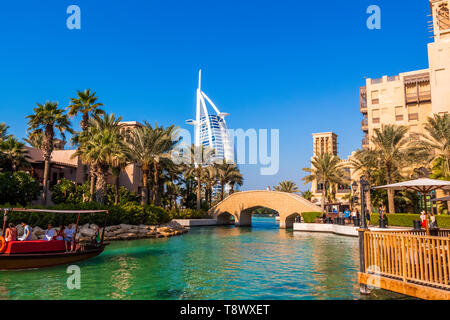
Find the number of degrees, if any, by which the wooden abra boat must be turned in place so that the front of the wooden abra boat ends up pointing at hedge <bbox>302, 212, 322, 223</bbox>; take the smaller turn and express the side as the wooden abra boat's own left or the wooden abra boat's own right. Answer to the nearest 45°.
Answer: approximately 45° to the wooden abra boat's own left

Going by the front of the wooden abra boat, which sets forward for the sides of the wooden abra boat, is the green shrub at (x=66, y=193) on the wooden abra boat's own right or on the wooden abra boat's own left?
on the wooden abra boat's own left

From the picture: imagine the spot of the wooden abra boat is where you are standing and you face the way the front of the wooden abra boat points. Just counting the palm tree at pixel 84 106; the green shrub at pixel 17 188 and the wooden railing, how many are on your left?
2

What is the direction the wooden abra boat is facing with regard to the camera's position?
facing to the right of the viewer

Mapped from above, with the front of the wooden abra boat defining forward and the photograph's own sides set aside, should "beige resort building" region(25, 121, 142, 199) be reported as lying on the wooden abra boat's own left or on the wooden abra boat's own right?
on the wooden abra boat's own left

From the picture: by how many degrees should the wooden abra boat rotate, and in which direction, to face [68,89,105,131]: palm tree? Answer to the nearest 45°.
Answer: approximately 90° to its left

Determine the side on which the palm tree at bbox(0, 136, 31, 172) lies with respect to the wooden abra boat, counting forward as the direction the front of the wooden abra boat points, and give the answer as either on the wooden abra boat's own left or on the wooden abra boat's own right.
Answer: on the wooden abra boat's own left

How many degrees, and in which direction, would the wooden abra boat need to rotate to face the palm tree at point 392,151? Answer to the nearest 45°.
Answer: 0° — it already faces it

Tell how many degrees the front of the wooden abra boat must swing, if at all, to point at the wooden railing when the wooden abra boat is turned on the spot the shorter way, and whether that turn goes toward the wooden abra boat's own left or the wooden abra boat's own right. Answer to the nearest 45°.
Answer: approximately 45° to the wooden abra boat's own right

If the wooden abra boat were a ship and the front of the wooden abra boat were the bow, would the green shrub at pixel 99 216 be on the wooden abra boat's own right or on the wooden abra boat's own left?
on the wooden abra boat's own left

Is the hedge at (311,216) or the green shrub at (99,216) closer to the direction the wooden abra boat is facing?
the hedge

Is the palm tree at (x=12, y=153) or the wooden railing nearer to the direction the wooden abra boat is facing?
the wooden railing

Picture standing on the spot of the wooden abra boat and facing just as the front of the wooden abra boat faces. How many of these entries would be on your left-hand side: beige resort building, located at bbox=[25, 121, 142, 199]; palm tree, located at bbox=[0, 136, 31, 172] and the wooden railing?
2
